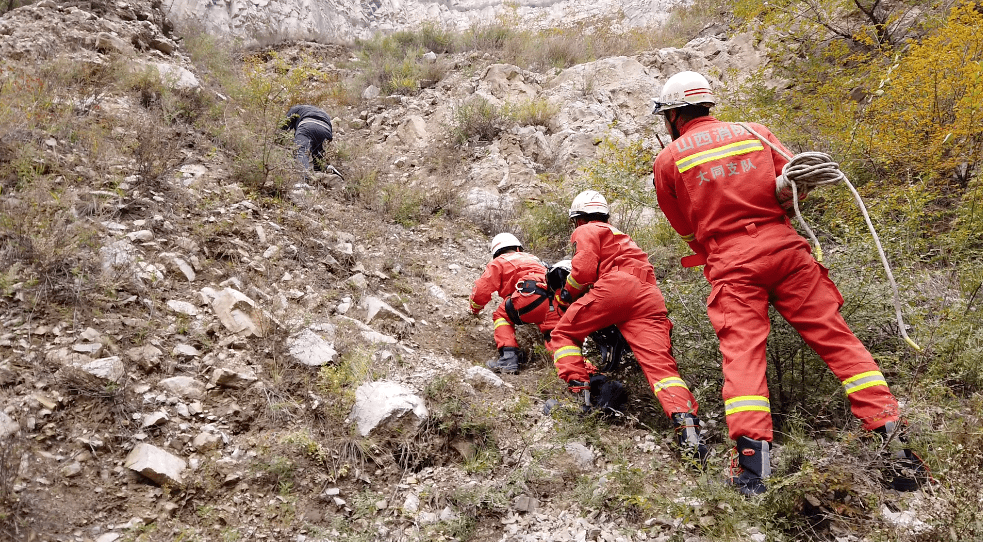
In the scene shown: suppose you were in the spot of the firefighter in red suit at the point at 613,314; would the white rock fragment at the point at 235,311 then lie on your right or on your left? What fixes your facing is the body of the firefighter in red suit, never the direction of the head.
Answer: on your left

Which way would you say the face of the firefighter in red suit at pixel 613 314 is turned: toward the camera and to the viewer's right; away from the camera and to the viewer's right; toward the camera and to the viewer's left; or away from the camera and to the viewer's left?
away from the camera and to the viewer's left

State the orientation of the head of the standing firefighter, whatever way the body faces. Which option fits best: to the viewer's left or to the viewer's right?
to the viewer's left

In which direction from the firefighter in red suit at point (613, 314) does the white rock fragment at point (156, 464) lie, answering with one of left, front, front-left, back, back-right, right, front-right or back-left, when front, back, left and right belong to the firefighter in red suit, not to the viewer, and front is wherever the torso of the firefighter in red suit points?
left

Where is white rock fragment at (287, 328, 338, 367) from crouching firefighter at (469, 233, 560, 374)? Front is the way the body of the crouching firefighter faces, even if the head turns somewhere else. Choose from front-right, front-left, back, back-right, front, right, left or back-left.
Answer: left

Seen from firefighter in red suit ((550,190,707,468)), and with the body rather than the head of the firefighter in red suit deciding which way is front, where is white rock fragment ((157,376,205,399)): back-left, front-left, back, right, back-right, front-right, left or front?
left

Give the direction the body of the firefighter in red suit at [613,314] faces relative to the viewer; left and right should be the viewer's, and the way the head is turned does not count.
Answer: facing away from the viewer and to the left of the viewer

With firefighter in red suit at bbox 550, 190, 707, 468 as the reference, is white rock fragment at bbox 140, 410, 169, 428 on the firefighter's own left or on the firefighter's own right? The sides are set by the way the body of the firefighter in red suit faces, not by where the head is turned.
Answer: on the firefighter's own left

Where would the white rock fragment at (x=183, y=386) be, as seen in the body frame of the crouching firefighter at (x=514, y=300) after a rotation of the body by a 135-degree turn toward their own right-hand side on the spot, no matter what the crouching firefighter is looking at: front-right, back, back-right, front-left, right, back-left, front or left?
back-right

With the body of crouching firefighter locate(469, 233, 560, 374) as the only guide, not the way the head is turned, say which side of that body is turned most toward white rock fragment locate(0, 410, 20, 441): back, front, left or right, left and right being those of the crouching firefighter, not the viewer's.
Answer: left

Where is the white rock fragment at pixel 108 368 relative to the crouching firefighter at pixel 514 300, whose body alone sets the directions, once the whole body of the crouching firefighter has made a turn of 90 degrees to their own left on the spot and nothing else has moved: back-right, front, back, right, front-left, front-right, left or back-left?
front

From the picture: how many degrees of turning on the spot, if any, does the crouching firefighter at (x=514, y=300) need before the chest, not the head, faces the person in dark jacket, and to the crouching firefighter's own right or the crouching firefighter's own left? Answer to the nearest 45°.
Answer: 0° — they already face them
